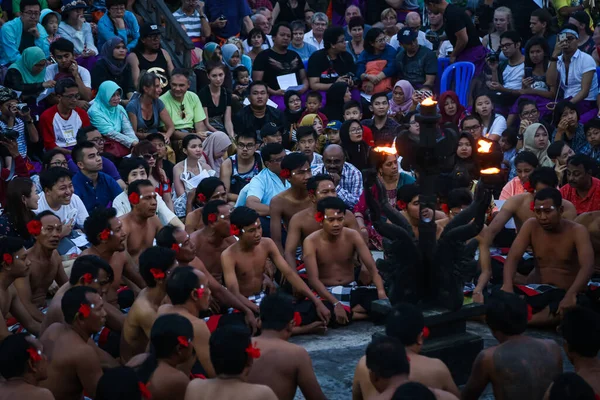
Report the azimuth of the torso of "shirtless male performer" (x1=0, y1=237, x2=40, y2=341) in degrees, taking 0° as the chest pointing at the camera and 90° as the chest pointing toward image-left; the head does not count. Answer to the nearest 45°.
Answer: approximately 270°

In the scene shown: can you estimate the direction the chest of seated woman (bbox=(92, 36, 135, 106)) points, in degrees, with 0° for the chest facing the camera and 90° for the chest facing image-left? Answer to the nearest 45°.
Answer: approximately 315°

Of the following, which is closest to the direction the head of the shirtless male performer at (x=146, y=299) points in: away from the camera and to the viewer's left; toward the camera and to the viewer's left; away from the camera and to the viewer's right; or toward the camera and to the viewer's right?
away from the camera and to the viewer's right

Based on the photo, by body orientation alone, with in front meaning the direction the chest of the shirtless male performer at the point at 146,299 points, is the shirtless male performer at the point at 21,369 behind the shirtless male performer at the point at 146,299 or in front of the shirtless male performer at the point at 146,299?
behind

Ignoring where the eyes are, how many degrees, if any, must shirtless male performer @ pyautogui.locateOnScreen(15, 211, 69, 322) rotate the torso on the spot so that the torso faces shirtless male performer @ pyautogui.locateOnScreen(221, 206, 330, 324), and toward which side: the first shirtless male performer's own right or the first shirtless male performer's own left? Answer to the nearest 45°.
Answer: approximately 45° to the first shirtless male performer's own left

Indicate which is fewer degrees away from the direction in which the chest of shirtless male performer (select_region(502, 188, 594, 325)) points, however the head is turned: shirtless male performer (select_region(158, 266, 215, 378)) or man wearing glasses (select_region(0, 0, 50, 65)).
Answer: the shirtless male performer

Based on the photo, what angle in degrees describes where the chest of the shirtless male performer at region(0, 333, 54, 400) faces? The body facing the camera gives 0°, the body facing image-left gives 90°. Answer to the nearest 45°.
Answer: approximately 225°

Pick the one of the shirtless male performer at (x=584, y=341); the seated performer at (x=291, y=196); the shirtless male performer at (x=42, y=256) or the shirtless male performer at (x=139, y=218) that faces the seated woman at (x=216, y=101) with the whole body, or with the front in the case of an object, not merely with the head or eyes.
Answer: the shirtless male performer at (x=584, y=341)

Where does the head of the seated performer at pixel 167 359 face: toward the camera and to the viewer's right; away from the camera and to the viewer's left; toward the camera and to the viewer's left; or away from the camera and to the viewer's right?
away from the camera and to the viewer's right

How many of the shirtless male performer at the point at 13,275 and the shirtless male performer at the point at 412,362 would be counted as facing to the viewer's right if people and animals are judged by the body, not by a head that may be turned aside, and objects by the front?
1

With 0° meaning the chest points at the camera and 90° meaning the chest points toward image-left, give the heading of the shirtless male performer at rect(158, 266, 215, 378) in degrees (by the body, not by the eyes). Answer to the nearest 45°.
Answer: approximately 225°

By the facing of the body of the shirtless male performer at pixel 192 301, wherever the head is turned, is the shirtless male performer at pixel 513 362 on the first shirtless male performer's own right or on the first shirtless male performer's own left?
on the first shirtless male performer's own right

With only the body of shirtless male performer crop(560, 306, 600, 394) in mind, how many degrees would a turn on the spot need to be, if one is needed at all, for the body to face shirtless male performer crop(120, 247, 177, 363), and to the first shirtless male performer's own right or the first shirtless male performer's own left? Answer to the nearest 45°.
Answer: approximately 45° to the first shirtless male performer's own left

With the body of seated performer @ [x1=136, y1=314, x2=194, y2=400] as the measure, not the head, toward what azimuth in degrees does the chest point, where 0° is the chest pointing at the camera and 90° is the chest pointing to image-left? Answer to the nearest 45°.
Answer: approximately 225°
